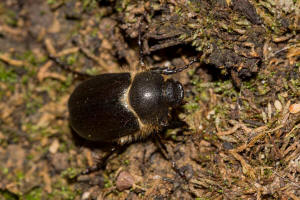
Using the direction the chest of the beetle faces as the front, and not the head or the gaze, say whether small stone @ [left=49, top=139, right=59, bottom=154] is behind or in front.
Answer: behind

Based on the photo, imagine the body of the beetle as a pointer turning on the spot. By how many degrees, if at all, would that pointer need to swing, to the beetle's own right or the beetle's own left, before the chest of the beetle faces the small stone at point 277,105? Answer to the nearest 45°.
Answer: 0° — it already faces it

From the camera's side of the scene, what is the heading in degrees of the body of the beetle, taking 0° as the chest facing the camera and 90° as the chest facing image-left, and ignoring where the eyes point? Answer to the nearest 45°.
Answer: approximately 270°
